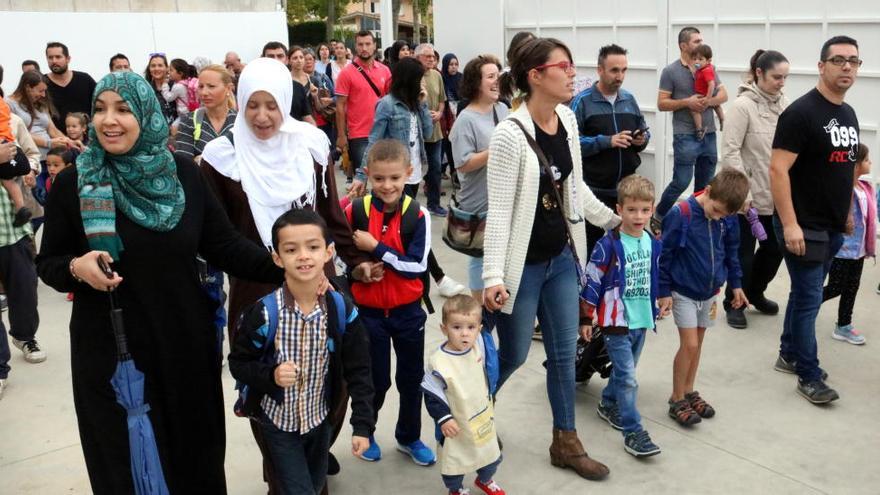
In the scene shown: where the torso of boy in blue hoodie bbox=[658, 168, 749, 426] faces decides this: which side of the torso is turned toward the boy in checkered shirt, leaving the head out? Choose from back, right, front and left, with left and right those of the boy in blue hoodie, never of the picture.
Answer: right

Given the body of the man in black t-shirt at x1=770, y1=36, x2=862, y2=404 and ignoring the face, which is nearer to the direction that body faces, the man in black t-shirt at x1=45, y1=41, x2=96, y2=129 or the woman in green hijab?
the woman in green hijab

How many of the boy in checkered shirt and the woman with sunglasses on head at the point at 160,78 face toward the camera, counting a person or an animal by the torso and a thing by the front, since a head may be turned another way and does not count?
2

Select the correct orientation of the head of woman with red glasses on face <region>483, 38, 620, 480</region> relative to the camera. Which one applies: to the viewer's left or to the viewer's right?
to the viewer's right

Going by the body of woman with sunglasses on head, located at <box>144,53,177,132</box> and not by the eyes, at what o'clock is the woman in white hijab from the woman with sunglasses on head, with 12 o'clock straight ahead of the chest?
The woman in white hijab is roughly at 12 o'clock from the woman with sunglasses on head.

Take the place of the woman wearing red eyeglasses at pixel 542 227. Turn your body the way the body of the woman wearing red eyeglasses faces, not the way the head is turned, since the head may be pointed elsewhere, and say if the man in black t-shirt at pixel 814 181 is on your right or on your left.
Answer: on your left

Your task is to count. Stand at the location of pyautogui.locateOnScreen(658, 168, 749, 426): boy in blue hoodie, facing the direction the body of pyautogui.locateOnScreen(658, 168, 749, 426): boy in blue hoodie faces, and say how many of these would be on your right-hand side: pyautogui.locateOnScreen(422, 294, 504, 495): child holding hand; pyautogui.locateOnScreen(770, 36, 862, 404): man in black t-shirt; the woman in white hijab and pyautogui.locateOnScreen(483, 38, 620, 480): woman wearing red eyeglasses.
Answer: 3

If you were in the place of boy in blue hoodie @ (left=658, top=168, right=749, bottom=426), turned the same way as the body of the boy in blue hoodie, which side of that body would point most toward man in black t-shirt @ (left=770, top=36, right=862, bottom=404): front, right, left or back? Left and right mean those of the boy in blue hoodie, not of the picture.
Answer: left

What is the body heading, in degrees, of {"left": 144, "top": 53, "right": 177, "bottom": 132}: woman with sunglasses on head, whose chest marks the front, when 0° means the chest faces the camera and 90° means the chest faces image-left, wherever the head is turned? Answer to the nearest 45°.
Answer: approximately 0°

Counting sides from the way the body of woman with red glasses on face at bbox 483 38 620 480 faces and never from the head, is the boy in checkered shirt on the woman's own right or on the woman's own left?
on the woman's own right

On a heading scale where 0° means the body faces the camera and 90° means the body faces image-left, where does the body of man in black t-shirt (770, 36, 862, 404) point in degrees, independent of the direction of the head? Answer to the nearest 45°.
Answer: approximately 315°
